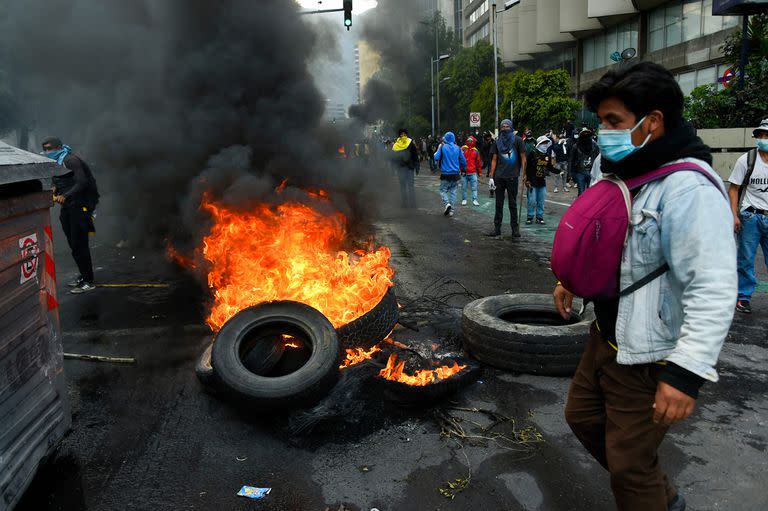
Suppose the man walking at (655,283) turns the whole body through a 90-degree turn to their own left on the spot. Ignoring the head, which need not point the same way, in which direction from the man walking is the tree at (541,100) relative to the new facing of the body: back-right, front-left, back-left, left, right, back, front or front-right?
back

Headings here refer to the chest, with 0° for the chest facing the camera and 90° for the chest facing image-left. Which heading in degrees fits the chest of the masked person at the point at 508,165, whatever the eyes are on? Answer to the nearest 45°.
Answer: approximately 0°

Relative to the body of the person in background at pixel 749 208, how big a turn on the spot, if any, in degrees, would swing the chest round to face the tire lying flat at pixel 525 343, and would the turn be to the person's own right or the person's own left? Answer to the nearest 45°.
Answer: approximately 45° to the person's own right

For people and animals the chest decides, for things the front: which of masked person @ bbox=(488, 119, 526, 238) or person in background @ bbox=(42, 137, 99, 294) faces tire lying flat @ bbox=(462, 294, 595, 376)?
the masked person

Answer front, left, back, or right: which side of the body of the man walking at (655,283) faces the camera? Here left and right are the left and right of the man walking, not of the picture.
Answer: left

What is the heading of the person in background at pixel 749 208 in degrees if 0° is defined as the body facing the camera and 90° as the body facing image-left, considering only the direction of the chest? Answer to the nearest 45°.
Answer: approximately 0°

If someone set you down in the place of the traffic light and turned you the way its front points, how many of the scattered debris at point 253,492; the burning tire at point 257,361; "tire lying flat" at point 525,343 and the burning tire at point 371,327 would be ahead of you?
4

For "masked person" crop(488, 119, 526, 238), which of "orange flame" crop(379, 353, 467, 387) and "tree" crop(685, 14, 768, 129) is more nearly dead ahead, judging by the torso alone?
the orange flame

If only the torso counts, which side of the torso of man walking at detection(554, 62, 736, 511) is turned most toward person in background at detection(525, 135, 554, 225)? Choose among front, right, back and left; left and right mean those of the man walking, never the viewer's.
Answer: right
